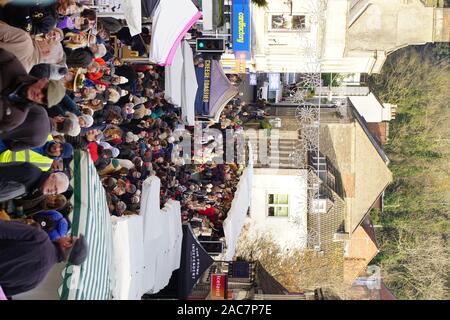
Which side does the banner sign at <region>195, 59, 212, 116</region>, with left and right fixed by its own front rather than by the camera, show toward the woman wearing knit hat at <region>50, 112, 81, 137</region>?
front

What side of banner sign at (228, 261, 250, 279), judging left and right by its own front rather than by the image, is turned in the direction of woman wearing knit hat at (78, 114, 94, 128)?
front

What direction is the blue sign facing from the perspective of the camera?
toward the camera

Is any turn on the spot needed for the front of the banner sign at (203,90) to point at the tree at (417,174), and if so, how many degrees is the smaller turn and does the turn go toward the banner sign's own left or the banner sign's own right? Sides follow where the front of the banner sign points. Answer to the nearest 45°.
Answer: approximately 135° to the banner sign's own left

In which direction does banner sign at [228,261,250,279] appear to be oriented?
toward the camera

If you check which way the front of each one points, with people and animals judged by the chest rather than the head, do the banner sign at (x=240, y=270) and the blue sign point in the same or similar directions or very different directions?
same or similar directions

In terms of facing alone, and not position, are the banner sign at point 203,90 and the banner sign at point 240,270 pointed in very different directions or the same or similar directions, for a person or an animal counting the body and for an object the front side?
same or similar directions
